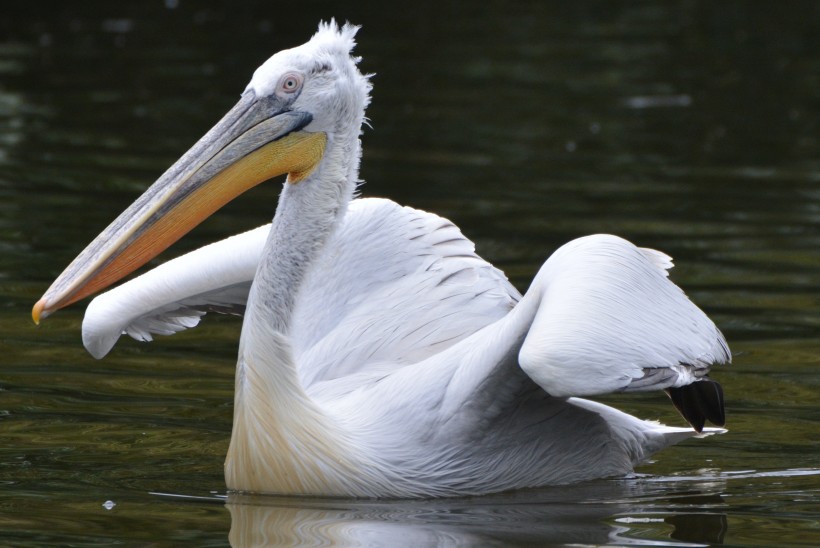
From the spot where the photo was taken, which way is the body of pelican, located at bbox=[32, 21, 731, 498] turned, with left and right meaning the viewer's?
facing the viewer and to the left of the viewer
